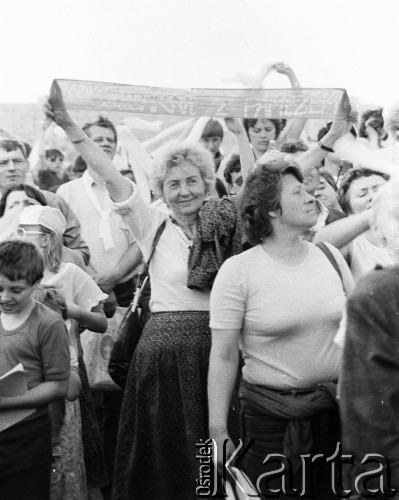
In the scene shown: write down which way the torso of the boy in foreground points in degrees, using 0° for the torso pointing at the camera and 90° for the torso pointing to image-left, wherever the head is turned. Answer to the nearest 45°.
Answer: approximately 45°

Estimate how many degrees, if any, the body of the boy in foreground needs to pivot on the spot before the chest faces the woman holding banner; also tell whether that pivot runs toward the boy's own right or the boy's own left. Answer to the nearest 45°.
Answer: approximately 135° to the boy's own left

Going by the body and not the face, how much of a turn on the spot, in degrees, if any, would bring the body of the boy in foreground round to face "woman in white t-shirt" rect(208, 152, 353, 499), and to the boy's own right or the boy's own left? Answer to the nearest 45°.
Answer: approximately 90° to the boy's own left

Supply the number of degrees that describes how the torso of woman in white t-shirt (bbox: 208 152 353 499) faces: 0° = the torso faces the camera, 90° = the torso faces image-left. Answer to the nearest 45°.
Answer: approximately 315°
